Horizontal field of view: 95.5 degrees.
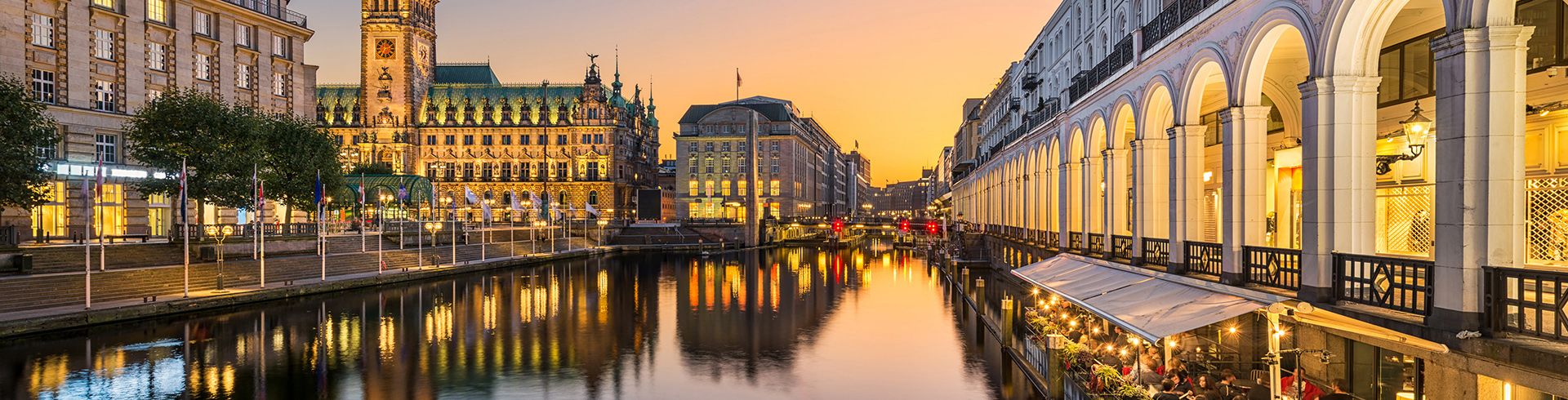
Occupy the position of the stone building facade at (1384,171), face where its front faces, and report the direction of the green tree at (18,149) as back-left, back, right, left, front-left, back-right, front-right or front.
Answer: front-right

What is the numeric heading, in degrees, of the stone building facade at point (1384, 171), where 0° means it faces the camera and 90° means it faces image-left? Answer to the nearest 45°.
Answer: approximately 45°
